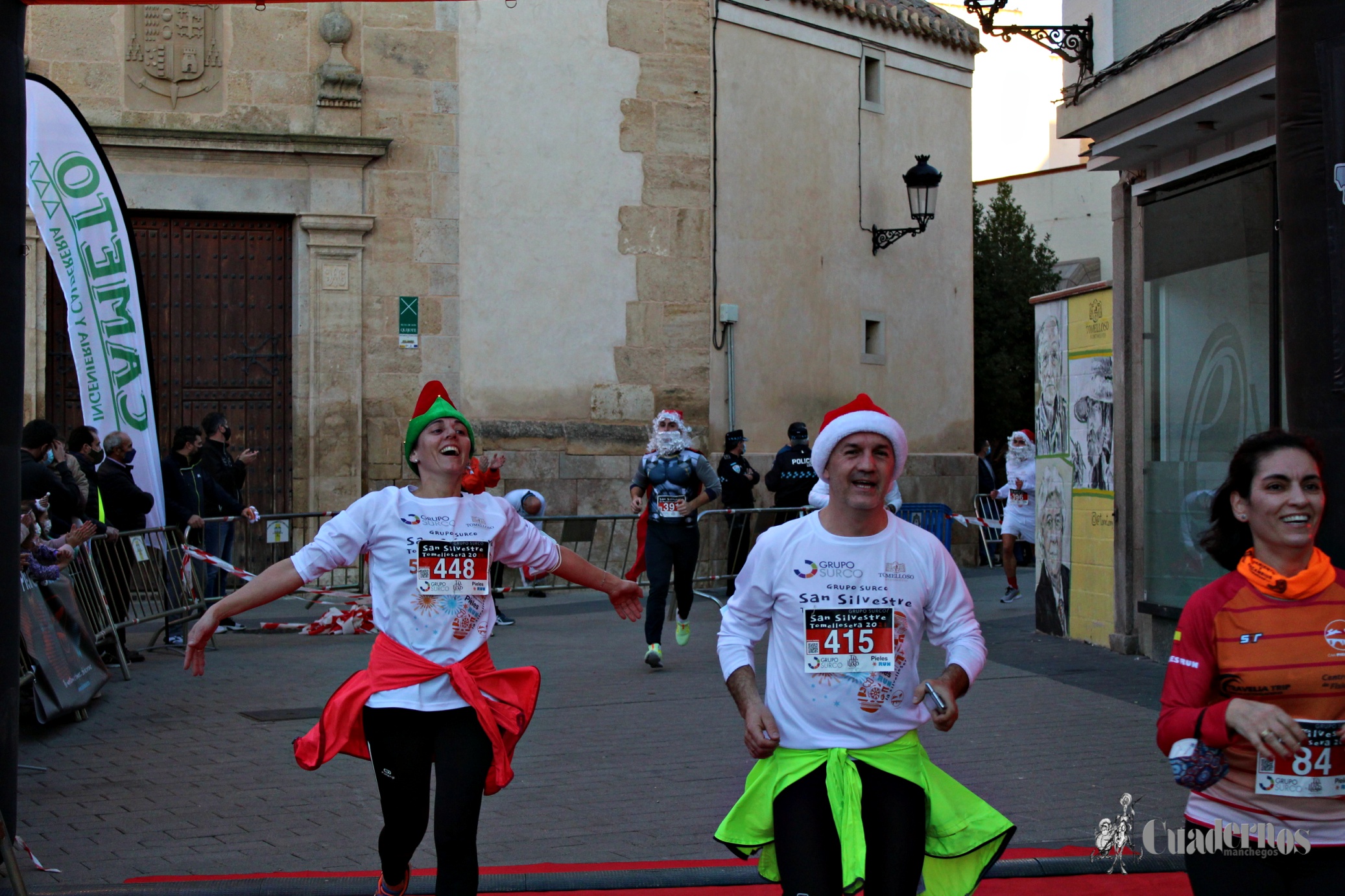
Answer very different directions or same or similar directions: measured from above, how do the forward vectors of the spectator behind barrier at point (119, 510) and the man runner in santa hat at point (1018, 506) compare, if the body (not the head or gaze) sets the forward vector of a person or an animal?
very different directions

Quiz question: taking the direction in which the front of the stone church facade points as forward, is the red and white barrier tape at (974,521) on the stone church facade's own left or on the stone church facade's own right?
on the stone church facade's own left

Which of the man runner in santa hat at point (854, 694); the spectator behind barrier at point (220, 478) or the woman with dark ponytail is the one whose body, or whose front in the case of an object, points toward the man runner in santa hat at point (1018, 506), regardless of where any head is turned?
the spectator behind barrier

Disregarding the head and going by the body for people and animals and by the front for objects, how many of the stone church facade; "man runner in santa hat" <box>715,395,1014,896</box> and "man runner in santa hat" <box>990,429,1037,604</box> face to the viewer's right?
0

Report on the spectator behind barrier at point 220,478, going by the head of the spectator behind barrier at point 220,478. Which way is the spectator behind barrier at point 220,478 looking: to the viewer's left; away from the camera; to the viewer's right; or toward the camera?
to the viewer's right

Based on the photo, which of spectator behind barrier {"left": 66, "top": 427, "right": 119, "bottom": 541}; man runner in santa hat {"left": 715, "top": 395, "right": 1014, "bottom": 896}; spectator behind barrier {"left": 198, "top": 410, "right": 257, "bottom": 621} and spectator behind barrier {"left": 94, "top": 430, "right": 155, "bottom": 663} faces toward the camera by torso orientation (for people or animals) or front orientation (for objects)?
the man runner in santa hat

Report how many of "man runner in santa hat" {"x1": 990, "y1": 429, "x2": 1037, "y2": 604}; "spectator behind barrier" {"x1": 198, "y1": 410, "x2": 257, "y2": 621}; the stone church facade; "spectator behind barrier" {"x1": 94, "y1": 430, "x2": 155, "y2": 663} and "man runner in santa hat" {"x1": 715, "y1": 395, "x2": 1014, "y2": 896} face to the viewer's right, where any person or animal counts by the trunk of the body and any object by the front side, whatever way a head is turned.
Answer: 2

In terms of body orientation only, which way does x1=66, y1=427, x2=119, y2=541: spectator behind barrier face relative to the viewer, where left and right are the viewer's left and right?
facing to the right of the viewer

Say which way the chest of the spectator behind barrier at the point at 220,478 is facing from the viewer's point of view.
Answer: to the viewer's right

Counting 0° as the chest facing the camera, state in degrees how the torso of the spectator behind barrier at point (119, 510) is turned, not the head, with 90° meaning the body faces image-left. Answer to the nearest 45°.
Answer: approximately 270°

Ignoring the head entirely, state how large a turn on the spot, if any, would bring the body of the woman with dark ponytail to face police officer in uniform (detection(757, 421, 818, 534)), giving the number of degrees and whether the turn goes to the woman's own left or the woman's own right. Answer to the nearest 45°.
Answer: approximately 135° to the woman's own left

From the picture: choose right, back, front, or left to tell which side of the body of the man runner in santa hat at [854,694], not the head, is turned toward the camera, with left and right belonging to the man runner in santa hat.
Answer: front

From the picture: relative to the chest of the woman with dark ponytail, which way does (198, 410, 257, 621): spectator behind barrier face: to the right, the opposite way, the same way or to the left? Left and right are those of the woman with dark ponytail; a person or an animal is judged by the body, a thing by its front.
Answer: to the left

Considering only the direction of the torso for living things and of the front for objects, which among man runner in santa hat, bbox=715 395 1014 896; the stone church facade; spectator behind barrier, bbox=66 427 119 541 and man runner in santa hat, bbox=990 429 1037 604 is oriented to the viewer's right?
the spectator behind barrier

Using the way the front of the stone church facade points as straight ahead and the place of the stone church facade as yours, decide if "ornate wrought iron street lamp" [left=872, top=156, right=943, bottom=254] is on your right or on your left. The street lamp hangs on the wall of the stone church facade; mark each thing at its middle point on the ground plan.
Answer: on your left

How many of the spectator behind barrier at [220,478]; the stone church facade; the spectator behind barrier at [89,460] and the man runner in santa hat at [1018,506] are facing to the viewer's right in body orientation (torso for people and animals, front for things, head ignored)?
2
